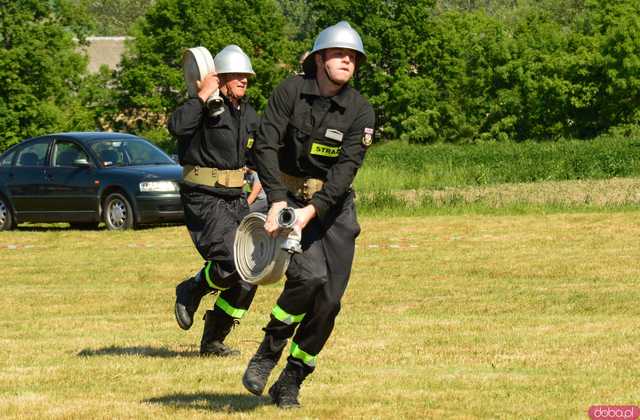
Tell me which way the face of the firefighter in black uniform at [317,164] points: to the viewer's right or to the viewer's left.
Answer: to the viewer's right

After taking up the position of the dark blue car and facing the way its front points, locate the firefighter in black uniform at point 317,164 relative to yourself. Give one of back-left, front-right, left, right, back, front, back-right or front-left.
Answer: front-right

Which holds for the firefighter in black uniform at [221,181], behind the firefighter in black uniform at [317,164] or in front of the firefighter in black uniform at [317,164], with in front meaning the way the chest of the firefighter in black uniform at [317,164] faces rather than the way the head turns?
behind

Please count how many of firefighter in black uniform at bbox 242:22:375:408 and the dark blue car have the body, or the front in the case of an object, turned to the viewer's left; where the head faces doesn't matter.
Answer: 0

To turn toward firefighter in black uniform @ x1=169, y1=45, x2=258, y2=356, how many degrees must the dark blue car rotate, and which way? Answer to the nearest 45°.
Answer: approximately 45° to its right

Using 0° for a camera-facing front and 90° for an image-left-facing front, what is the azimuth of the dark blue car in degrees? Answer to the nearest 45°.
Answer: approximately 315°
